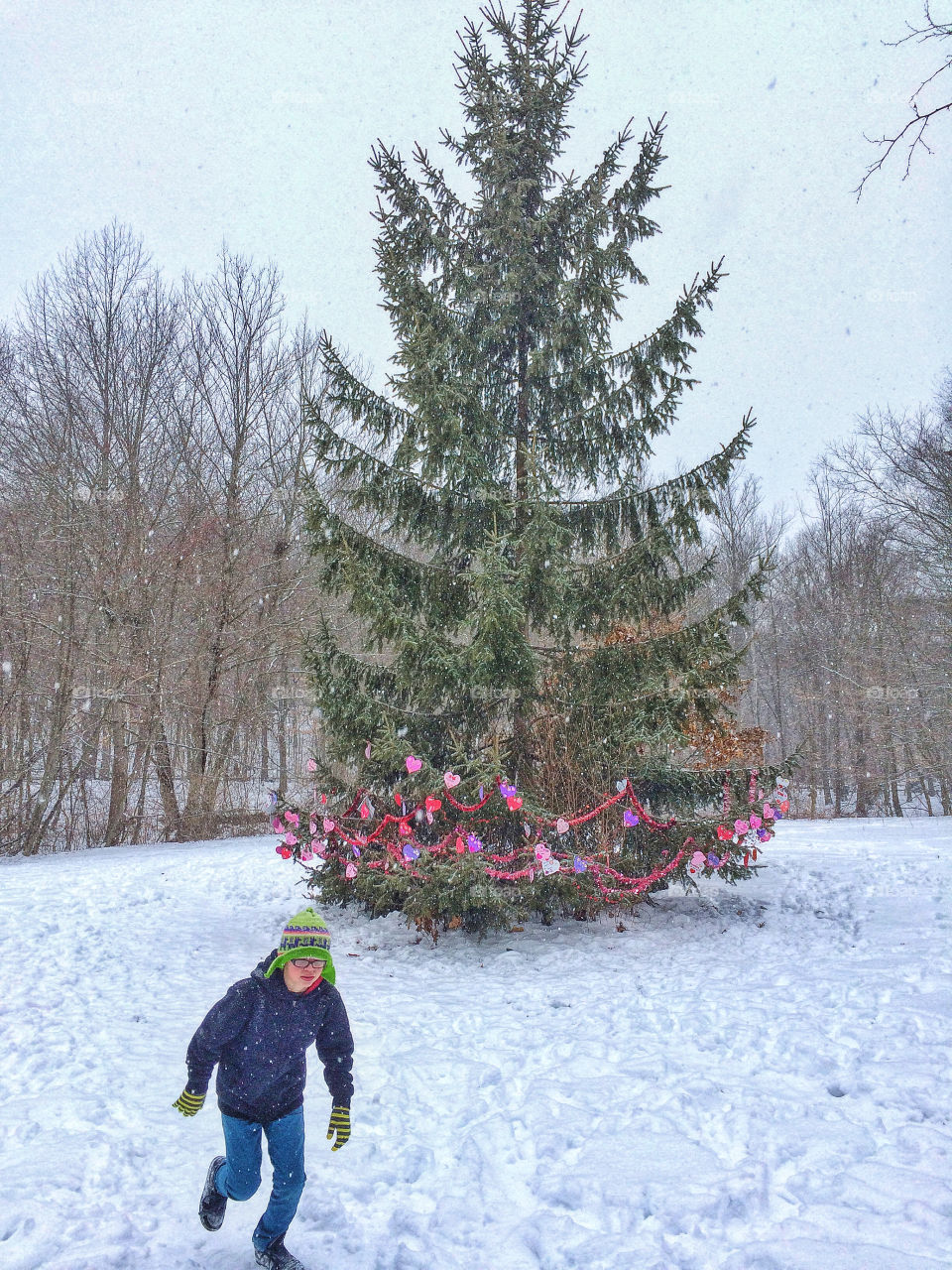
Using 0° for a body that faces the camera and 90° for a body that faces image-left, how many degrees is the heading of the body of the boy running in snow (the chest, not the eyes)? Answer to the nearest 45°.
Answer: approximately 315°

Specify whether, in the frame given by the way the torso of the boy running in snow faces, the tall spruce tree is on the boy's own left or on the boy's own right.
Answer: on the boy's own left

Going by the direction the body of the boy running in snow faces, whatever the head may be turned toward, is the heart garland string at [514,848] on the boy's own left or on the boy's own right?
on the boy's own left
